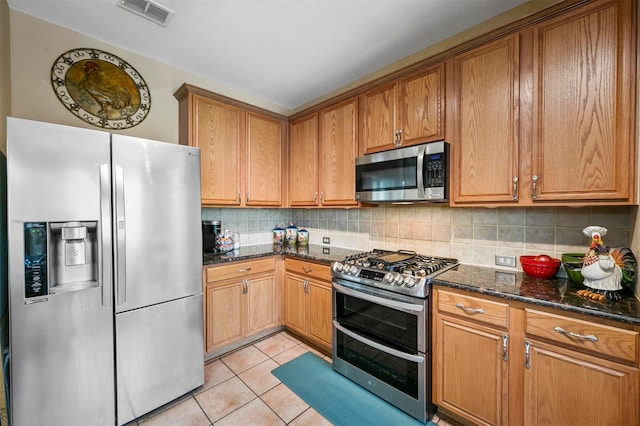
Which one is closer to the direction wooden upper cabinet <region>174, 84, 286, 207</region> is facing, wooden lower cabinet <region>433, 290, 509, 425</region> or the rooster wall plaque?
the wooden lower cabinet

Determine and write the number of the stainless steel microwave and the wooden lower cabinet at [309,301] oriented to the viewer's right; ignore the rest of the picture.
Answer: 0

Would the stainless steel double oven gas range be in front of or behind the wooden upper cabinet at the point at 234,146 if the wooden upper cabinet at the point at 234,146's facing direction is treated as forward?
in front

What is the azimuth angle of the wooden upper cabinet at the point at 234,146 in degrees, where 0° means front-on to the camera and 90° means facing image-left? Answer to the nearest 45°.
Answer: approximately 315°

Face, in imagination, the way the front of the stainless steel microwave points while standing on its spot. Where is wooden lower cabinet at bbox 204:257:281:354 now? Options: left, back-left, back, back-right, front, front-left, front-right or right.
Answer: front-right

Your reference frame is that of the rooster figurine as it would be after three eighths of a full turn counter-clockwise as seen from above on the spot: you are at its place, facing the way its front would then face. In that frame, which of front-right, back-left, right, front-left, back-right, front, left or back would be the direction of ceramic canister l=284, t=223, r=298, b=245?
back

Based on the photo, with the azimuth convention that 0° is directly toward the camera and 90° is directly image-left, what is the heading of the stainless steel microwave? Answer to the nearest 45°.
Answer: approximately 45°
